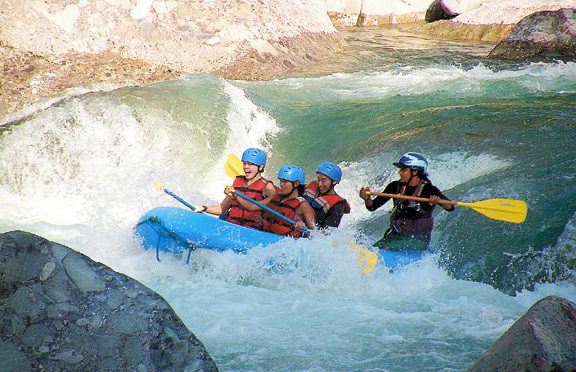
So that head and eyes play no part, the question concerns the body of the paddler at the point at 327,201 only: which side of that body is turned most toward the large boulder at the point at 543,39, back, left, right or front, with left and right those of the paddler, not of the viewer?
back

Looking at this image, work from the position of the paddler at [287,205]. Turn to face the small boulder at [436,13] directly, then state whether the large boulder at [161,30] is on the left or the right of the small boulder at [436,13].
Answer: left

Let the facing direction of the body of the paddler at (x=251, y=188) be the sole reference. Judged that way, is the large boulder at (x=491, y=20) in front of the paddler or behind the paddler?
behind

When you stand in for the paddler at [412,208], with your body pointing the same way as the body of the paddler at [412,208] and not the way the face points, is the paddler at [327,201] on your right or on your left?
on your right

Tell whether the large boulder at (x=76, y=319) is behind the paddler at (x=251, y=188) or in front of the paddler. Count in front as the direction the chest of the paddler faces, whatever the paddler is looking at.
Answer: in front

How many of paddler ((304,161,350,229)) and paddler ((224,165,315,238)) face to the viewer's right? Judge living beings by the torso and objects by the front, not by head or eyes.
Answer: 0

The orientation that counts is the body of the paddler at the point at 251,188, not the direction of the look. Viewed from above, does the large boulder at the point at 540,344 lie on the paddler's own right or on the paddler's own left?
on the paddler's own left

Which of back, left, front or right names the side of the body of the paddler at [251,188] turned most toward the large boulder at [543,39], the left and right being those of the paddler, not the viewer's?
back

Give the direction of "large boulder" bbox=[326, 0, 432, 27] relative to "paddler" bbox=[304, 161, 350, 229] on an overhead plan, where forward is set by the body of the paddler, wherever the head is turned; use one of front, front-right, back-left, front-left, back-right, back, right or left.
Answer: back-right

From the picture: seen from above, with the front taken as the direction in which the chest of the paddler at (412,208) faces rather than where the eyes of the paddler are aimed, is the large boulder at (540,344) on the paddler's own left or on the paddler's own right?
on the paddler's own left
